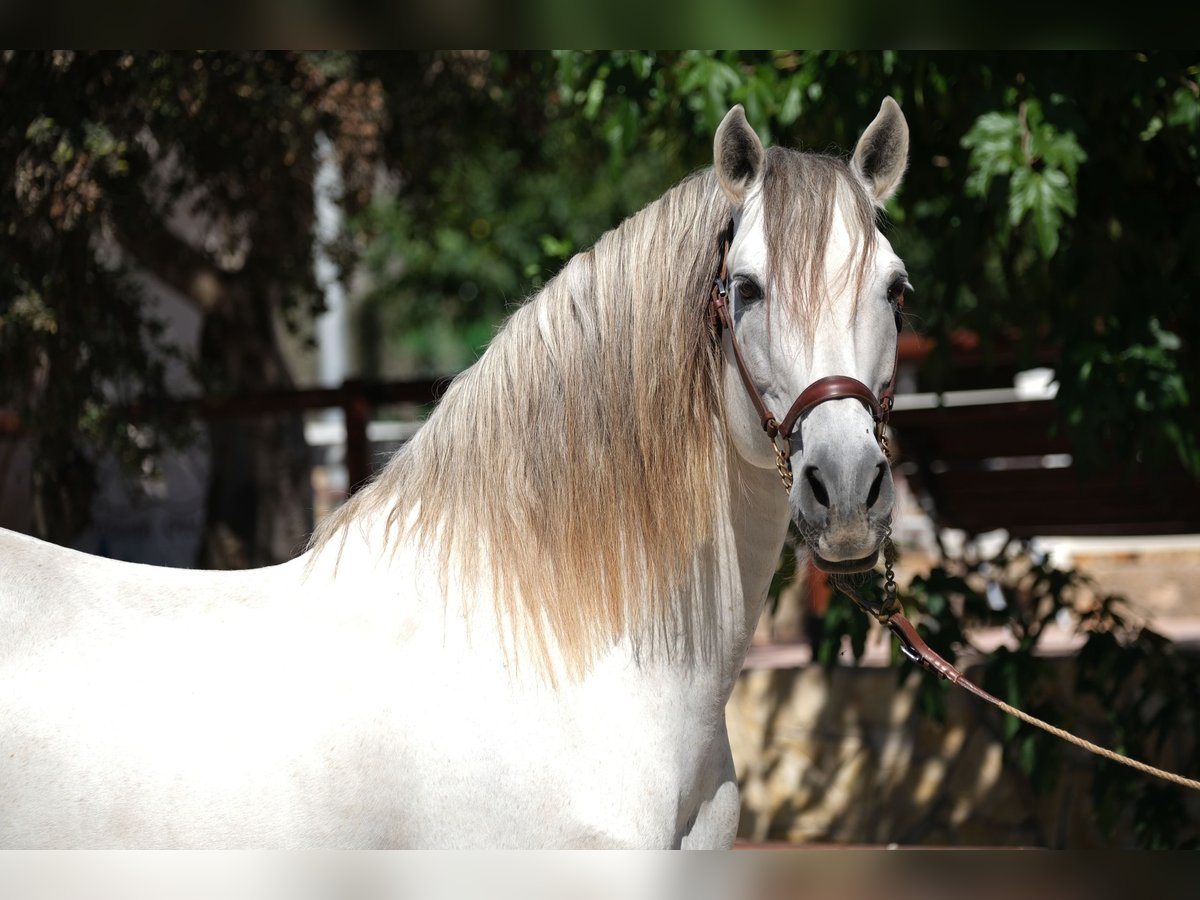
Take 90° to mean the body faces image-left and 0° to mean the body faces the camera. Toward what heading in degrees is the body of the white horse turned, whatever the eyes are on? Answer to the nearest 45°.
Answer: approximately 270°
